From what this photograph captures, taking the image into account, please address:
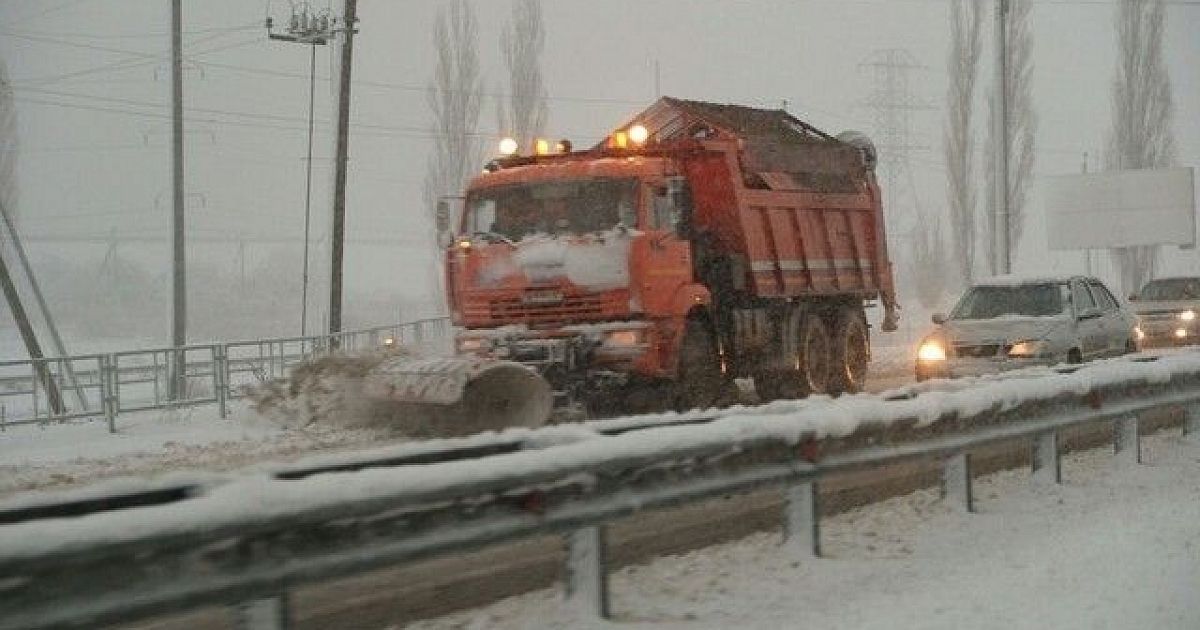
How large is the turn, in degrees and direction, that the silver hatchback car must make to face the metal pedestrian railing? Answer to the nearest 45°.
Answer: approximately 45° to its right

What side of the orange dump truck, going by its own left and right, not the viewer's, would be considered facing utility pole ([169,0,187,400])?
right

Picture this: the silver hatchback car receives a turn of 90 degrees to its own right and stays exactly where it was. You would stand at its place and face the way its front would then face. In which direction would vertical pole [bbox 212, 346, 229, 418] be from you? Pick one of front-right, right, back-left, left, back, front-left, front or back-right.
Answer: front-left

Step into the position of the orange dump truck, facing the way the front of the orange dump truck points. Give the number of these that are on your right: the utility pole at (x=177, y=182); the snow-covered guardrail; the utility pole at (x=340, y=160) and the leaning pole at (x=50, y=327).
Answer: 3

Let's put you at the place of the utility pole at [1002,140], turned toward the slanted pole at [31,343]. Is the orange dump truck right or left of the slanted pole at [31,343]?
left

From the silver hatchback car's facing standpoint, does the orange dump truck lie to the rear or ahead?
ahead

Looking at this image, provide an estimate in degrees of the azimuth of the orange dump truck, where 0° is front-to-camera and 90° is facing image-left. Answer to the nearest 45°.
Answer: approximately 45°

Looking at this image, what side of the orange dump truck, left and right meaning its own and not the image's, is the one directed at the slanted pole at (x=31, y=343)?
right

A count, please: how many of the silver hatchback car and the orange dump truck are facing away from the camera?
0

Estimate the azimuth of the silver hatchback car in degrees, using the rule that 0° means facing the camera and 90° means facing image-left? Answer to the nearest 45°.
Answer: approximately 45°

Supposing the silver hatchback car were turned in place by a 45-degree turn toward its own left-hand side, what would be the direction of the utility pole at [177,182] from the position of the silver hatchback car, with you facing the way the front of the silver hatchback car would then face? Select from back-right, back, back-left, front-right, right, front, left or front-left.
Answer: right
